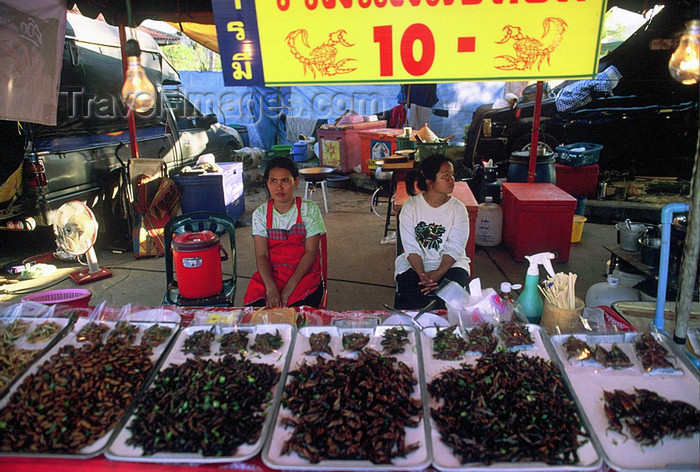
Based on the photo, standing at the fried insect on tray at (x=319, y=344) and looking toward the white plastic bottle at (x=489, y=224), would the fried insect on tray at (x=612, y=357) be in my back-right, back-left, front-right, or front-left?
front-right

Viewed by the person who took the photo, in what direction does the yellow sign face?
facing the viewer

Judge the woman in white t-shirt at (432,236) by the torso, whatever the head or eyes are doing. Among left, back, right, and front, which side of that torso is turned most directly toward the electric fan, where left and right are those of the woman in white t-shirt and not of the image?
right

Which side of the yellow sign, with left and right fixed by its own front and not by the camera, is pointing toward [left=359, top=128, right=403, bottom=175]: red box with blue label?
back

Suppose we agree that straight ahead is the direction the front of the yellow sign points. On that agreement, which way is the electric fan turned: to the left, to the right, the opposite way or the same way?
the same way

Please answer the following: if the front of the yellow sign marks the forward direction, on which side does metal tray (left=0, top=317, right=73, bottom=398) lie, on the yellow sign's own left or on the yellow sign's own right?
on the yellow sign's own right

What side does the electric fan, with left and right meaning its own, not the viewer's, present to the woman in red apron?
left

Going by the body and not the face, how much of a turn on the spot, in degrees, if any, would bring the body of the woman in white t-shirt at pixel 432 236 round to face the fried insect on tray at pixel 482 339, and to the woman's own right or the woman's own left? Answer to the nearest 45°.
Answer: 0° — they already face it

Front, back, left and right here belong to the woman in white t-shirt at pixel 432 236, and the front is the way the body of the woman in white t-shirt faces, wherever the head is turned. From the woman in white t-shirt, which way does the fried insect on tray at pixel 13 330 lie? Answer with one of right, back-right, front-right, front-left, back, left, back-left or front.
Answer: front-right

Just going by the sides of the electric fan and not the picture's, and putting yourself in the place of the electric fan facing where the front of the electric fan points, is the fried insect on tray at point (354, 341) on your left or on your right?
on your left

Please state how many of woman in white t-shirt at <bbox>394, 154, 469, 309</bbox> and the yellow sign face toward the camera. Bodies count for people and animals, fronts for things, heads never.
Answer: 2

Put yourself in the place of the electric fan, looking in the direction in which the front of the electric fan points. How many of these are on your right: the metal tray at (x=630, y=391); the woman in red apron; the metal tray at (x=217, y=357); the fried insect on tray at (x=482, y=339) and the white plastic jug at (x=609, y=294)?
0

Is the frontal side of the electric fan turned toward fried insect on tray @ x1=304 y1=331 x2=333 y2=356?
no

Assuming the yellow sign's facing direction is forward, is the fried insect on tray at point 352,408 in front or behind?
in front

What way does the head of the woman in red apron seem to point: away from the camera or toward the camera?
toward the camera

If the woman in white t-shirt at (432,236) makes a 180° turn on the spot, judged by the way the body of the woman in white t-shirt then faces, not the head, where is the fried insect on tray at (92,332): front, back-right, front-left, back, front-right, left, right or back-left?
back-left

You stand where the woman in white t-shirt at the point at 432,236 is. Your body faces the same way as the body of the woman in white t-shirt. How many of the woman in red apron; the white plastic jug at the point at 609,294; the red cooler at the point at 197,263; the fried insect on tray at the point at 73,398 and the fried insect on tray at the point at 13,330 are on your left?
1

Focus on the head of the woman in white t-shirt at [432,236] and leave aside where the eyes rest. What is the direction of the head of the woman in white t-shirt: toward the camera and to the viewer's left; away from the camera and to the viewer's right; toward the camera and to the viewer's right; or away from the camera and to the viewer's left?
toward the camera and to the viewer's right
